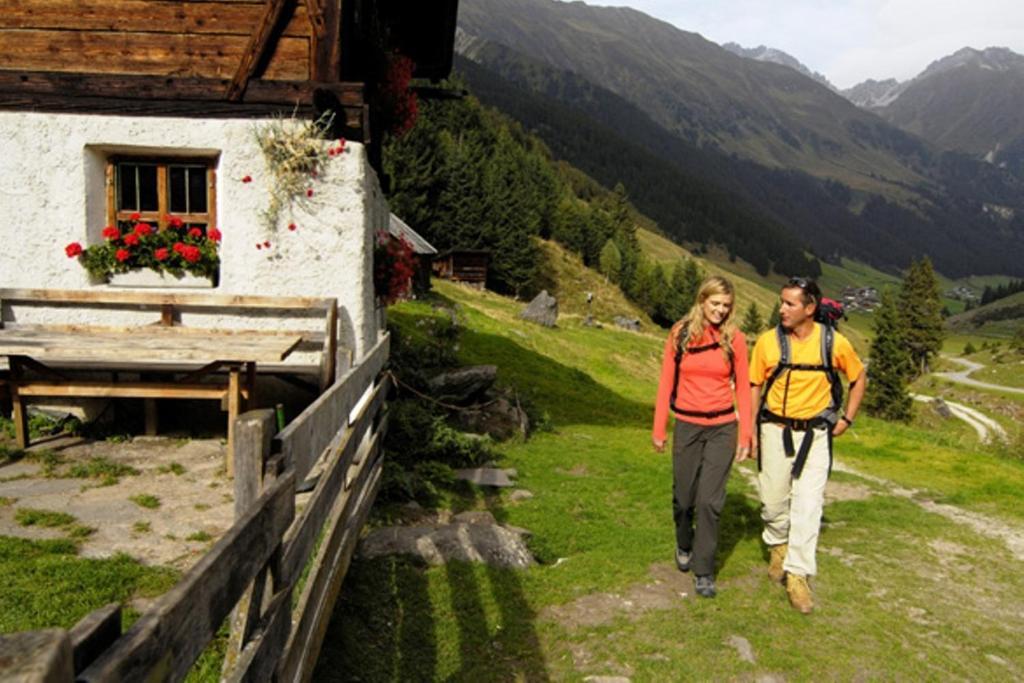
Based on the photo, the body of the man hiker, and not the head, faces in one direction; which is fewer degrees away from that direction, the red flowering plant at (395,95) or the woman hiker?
the woman hiker

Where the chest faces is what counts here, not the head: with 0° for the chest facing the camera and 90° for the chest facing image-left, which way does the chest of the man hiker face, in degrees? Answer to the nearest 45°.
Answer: approximately 0°

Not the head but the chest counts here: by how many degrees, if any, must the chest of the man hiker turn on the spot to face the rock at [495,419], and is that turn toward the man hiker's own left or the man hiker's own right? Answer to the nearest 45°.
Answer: approximately 135° to the man hiker's own right

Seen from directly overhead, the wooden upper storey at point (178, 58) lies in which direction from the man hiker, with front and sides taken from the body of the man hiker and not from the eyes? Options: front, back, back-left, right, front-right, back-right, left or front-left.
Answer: right

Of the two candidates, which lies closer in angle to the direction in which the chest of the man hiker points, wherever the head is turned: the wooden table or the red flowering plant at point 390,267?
the wooden table

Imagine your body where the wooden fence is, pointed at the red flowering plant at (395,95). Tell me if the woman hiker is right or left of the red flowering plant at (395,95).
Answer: right

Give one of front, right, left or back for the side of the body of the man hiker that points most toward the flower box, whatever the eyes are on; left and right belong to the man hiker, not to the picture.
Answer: right

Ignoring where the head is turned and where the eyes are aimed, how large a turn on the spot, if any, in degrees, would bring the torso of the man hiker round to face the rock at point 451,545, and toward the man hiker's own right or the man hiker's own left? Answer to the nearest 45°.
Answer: approximately 90° to the man hiker's own right

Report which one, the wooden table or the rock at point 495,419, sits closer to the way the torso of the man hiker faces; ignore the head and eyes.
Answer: the wooden table

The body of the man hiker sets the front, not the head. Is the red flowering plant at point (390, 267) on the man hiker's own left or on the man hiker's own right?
on the man hiker's own right

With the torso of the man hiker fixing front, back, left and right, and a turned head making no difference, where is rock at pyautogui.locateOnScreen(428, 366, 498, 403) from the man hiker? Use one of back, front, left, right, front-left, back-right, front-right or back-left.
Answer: back-right
